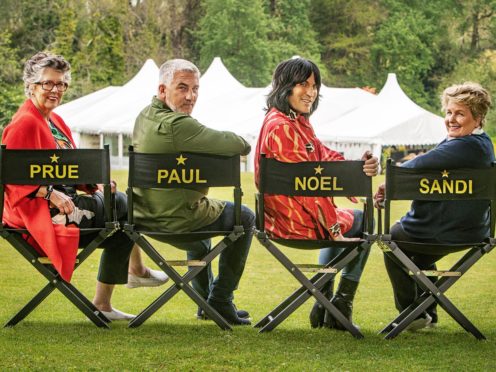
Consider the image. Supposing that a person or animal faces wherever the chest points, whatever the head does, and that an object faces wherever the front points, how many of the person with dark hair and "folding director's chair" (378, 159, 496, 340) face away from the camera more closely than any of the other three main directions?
1

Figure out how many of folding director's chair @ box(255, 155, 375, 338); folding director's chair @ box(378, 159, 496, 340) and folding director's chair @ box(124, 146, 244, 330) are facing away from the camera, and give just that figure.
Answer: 3

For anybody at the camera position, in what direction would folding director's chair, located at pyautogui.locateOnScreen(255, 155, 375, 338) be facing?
facing away from the viewer

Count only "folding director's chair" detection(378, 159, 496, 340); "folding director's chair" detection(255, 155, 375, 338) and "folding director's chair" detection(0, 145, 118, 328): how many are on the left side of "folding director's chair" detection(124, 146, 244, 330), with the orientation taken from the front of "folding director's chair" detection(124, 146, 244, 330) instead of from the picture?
1

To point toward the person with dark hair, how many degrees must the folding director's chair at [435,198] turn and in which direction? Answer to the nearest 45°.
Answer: approximately 90° to its left

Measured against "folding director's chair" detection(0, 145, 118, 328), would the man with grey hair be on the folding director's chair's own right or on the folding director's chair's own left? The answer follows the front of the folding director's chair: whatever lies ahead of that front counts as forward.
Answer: on the folding director's chair's own right

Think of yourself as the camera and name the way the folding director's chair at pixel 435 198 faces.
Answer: facing away from the viewer

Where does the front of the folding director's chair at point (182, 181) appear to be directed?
away from the camera

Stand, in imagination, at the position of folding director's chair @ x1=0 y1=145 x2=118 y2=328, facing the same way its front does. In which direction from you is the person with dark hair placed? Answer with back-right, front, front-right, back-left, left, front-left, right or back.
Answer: right

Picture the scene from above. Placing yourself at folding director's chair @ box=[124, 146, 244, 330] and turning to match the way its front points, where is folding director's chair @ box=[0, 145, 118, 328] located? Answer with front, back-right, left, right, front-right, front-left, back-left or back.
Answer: left
